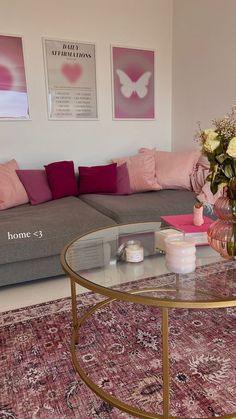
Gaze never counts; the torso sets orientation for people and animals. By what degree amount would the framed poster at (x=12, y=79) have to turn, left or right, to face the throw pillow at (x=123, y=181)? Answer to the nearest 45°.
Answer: approximately 90° to its left

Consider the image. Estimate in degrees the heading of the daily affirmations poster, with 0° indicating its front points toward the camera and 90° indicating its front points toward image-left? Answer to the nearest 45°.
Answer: approximately 0°

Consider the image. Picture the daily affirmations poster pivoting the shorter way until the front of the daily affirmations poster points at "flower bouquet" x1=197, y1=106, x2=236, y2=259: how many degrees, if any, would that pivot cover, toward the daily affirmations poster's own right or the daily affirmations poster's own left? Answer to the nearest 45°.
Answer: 0° — it already faces it

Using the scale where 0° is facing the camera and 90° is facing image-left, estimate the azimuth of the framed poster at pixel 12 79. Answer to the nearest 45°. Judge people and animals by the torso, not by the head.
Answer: approximately 0°

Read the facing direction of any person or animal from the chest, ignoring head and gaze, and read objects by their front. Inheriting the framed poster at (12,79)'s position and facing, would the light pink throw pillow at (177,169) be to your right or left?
on your left

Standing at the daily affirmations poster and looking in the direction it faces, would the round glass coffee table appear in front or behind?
in front

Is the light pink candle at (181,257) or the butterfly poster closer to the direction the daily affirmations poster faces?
the light pink candle
